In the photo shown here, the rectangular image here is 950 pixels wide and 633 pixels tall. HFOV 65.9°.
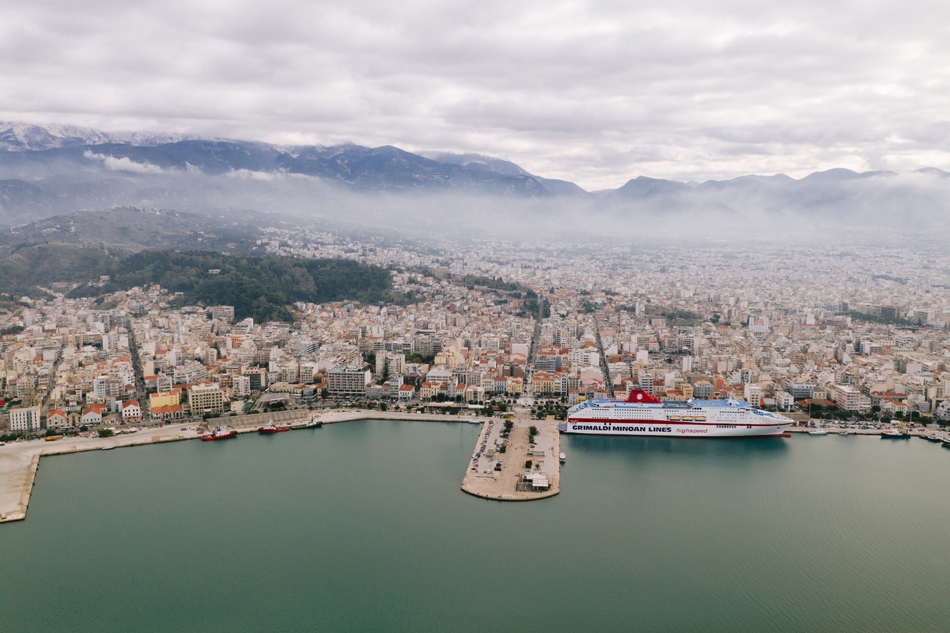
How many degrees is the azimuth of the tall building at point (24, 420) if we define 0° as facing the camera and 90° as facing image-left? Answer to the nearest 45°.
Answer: approximately 0°

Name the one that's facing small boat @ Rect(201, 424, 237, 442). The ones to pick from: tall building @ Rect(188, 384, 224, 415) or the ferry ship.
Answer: the tall building

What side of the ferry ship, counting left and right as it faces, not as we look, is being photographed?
right

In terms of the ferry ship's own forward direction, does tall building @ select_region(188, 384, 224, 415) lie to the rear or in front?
to the rear

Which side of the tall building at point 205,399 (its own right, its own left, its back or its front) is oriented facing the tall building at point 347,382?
left

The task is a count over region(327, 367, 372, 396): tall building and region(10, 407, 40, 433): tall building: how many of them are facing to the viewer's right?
0

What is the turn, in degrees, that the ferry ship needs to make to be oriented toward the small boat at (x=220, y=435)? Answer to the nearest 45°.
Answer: approximately 180°

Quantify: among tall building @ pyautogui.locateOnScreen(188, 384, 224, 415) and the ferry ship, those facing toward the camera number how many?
1

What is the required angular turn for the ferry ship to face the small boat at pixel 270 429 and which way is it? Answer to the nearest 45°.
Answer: approximately 180°

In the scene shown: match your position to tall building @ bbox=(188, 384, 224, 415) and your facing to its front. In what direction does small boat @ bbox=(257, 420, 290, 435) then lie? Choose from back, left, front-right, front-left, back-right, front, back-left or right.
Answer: front-left
